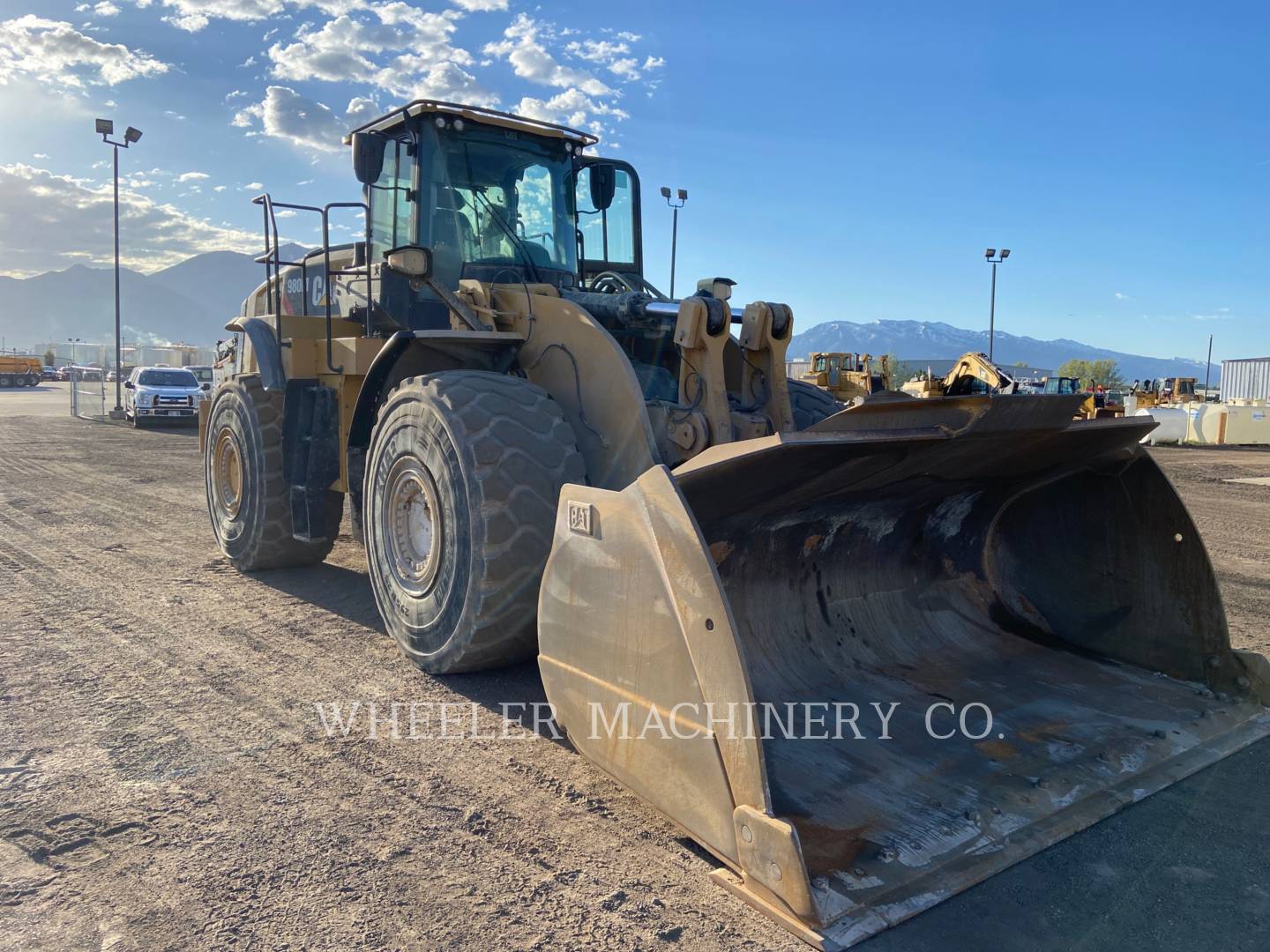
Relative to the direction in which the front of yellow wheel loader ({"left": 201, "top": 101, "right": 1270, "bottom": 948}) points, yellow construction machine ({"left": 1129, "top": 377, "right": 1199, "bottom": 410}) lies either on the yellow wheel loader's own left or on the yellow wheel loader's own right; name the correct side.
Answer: on the yellow wheel loader's own left

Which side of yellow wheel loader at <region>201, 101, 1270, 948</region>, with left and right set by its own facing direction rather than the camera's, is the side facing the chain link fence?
back

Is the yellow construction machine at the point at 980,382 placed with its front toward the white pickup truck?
no

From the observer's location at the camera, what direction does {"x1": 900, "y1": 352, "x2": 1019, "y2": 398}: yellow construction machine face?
facing to the right of the viewer

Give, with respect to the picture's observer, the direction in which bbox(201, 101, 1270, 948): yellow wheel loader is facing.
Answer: facing the viewer and to the right of the viewer

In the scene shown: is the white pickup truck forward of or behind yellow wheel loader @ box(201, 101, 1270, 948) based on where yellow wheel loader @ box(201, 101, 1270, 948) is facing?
behind

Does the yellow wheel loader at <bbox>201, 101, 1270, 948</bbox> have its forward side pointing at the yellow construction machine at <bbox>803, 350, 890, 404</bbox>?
no
